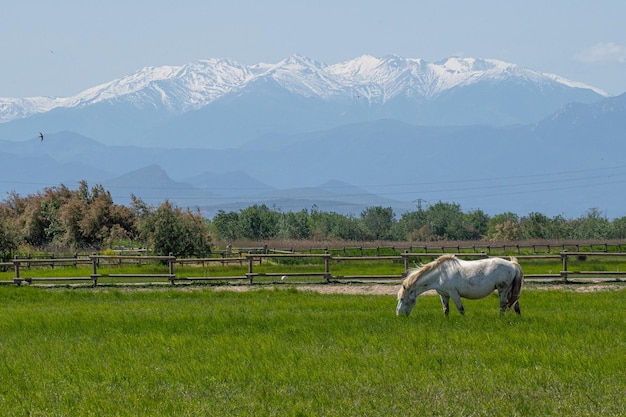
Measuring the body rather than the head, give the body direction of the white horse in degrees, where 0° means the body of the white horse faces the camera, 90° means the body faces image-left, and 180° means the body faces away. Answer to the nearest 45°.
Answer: approximately 90°
